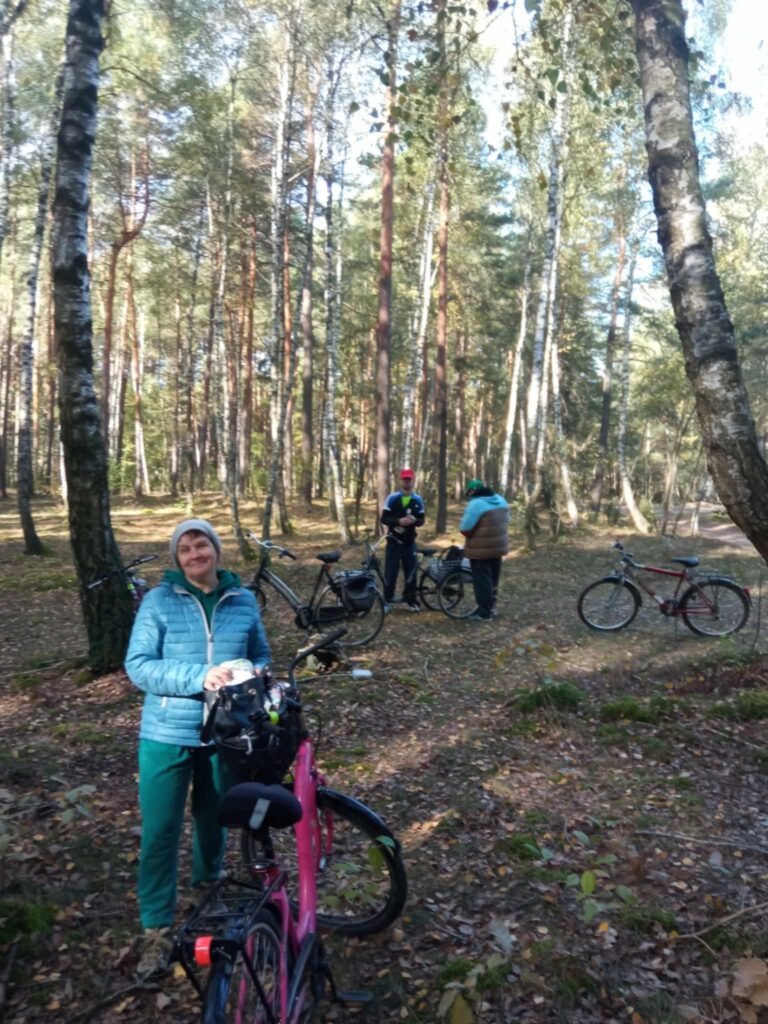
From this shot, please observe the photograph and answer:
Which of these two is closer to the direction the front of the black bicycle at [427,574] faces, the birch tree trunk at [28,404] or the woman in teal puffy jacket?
the birch tree trunk

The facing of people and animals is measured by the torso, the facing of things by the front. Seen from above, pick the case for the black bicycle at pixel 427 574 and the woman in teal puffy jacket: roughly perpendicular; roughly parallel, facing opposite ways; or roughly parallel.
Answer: roughly perpendicular

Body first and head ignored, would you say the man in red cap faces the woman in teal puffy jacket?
yes

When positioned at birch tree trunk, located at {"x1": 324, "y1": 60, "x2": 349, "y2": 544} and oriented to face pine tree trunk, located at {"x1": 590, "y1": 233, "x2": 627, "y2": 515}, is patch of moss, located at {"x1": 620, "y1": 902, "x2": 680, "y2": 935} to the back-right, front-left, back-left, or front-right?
back-right

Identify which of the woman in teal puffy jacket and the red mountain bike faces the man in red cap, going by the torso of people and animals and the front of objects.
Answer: the red mountain bike

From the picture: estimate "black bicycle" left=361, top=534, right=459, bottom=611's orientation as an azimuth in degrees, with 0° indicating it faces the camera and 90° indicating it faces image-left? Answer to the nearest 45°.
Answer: approximately 90°

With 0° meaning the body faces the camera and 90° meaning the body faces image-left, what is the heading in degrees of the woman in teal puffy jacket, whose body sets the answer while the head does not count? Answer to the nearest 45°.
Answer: approximately 0°

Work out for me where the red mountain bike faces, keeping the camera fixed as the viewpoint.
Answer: facing to the left of the viewer
